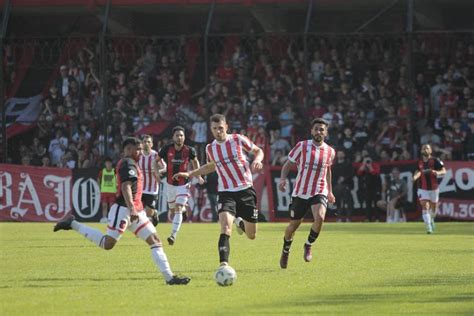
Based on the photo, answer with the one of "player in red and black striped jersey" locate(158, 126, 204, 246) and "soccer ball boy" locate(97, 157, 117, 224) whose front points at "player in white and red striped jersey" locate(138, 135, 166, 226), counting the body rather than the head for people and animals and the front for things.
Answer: the soccer ball boy

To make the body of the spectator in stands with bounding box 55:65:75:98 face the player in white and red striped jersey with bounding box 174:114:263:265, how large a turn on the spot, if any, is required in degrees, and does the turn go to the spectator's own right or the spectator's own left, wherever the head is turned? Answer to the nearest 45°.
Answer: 0° — they already face them

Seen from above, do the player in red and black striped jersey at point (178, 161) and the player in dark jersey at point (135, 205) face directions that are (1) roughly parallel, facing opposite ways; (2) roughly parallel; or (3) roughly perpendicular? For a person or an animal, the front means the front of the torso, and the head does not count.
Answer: roughly perpendicular

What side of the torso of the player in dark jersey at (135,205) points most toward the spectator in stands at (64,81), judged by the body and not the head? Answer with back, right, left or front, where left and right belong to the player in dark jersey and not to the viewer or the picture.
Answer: left

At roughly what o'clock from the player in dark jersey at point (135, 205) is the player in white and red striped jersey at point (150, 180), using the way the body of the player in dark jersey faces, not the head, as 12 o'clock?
The player in white and red striped jersey is roughly at 9 o'clock from the player in dark jersey.

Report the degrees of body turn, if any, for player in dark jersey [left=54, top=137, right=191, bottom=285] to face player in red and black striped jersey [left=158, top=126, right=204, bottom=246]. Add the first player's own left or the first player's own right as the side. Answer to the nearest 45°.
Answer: approximately 90° to the first player's own left

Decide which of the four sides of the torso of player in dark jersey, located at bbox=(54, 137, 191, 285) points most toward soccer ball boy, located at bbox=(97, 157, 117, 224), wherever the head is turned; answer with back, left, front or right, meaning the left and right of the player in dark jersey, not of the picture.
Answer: left

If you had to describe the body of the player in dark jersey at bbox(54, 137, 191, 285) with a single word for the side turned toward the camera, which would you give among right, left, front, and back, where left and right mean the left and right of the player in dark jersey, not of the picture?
right

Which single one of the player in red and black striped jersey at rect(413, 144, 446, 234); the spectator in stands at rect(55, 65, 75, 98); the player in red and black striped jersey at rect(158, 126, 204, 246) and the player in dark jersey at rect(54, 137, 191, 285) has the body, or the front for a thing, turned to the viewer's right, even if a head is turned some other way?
the player in dark jersey
